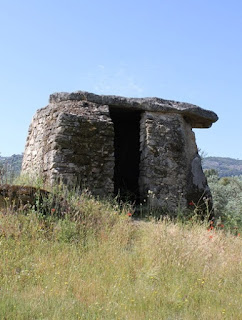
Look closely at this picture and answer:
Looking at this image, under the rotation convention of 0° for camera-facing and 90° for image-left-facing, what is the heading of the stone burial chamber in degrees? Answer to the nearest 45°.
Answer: approximately 0°
